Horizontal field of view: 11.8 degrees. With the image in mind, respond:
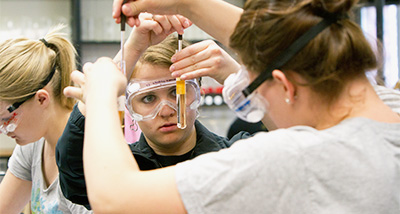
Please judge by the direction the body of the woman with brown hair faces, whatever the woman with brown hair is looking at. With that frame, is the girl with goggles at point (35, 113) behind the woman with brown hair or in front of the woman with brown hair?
in front

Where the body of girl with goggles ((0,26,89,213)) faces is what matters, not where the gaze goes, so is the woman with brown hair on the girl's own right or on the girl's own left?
on the girl's own left

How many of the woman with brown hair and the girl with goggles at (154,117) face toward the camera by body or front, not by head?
1

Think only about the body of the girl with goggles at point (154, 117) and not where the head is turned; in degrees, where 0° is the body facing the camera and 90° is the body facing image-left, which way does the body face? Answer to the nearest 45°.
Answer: approximately 0°

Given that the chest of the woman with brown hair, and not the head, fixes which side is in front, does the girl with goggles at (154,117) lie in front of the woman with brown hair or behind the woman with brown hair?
in front

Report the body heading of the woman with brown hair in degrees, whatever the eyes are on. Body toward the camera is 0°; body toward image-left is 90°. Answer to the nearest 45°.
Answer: approximately 135°

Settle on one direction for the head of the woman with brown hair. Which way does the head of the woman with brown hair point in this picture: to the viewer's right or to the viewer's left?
to the viewer's left
